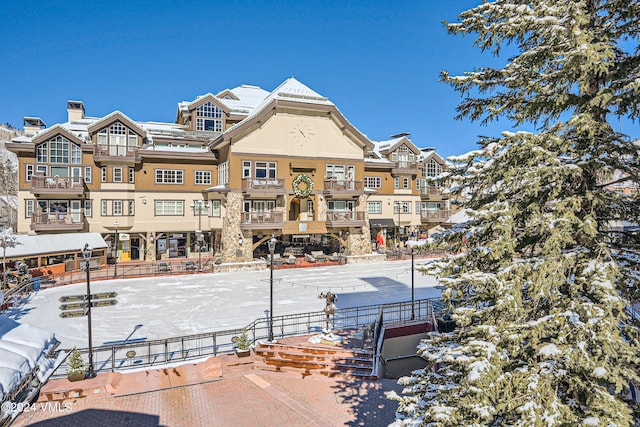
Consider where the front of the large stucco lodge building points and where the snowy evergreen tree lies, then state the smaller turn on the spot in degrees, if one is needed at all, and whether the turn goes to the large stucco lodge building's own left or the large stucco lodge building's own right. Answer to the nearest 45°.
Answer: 0° — it already faces it

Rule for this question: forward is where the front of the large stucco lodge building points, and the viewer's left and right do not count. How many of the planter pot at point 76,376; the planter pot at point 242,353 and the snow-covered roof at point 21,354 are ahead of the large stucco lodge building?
3

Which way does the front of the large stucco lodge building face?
toward the camera

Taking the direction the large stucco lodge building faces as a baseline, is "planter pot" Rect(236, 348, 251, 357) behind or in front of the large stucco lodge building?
in front

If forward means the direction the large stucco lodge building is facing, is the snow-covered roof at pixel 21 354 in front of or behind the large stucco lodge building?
in front

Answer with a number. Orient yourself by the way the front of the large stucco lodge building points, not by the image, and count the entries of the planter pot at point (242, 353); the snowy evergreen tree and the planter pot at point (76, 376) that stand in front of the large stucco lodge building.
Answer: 3

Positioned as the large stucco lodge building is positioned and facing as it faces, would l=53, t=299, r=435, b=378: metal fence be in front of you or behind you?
in front
